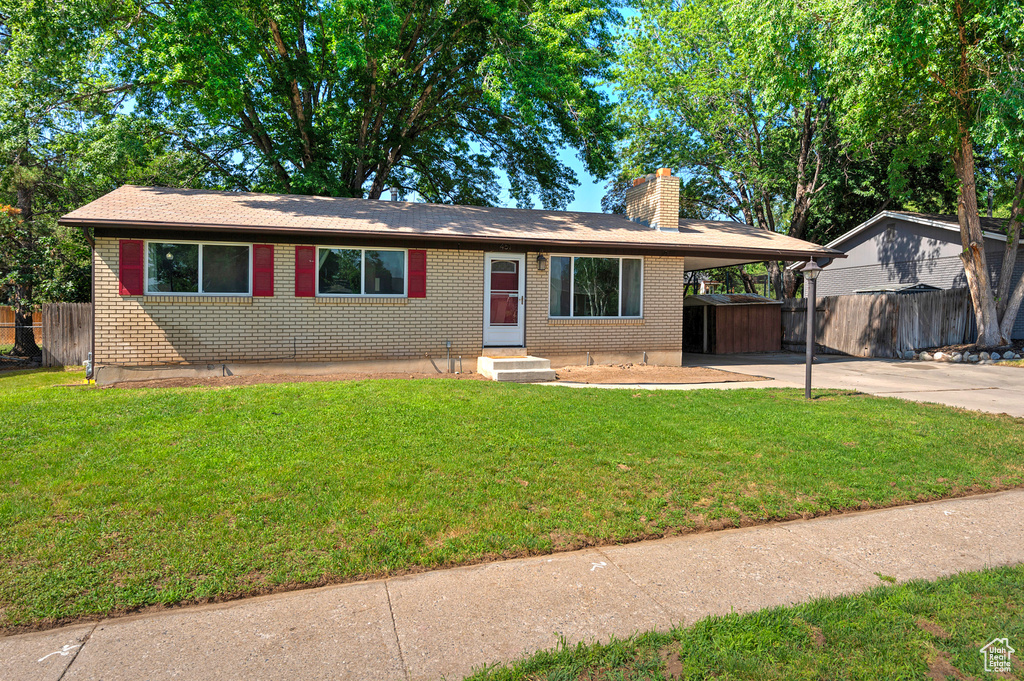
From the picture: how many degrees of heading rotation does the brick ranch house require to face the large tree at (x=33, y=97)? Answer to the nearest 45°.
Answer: approximately 135° to its right

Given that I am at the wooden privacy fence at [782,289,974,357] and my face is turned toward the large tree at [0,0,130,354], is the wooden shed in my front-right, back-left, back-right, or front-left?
front-right

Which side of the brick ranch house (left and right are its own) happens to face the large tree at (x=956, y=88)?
left

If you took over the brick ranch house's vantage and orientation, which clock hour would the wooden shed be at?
The wooden shed is roughly at 8 o'clock from the brick ranch house.

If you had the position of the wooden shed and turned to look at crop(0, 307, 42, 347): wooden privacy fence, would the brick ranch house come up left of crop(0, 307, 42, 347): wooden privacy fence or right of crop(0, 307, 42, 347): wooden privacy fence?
left

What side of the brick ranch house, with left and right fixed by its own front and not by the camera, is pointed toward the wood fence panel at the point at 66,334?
right

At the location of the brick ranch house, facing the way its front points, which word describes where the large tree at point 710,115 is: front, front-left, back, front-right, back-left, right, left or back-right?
back-left

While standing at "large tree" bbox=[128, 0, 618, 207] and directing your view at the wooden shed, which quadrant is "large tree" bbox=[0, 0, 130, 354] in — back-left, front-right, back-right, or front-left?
back-right

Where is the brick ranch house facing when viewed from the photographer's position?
facing the viewer
